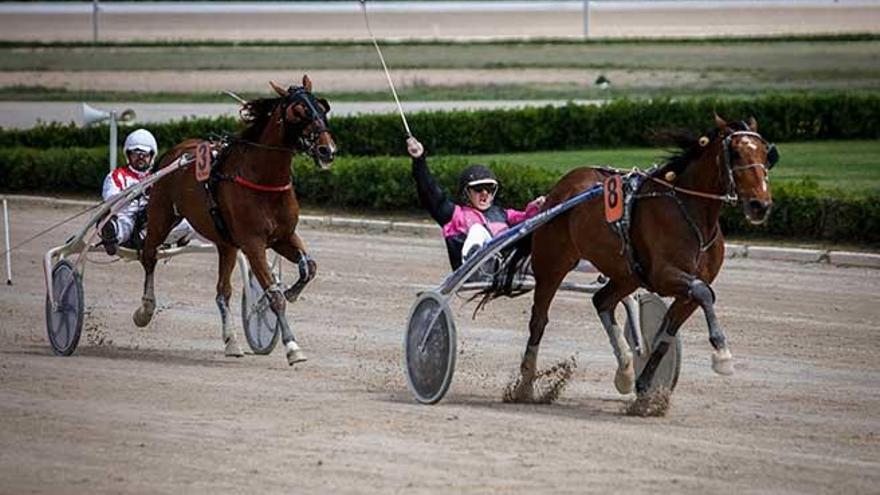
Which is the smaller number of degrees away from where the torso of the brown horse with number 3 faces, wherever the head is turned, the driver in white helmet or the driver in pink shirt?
the driver in pink shirt

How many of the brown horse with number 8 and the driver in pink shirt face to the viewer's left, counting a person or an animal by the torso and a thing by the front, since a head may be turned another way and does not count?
0

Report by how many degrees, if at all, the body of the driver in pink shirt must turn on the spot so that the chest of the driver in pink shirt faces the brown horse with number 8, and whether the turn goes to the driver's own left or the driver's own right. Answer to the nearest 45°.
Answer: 0° — they already face it

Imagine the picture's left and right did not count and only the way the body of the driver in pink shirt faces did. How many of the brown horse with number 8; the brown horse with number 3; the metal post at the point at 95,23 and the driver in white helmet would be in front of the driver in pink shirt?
1

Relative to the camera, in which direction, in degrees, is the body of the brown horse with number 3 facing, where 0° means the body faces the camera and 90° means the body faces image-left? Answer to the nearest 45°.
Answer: approximately 315°

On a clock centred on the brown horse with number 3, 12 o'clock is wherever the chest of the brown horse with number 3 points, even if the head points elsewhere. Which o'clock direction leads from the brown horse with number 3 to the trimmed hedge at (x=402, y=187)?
The trimmed hedge is roughly at 8 o'clock from the brown horse with number 3.

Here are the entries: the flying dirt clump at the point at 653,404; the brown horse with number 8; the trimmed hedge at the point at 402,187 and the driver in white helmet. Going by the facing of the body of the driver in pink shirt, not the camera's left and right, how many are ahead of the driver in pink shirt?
2

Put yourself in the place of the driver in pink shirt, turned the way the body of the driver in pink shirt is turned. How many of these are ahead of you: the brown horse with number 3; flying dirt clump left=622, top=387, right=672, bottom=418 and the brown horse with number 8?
2

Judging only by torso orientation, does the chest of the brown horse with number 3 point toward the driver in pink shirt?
yes

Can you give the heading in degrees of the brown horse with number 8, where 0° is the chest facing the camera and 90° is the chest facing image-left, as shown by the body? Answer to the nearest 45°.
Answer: approximately 315°

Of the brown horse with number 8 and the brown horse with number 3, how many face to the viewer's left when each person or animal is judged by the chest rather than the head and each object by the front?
0
